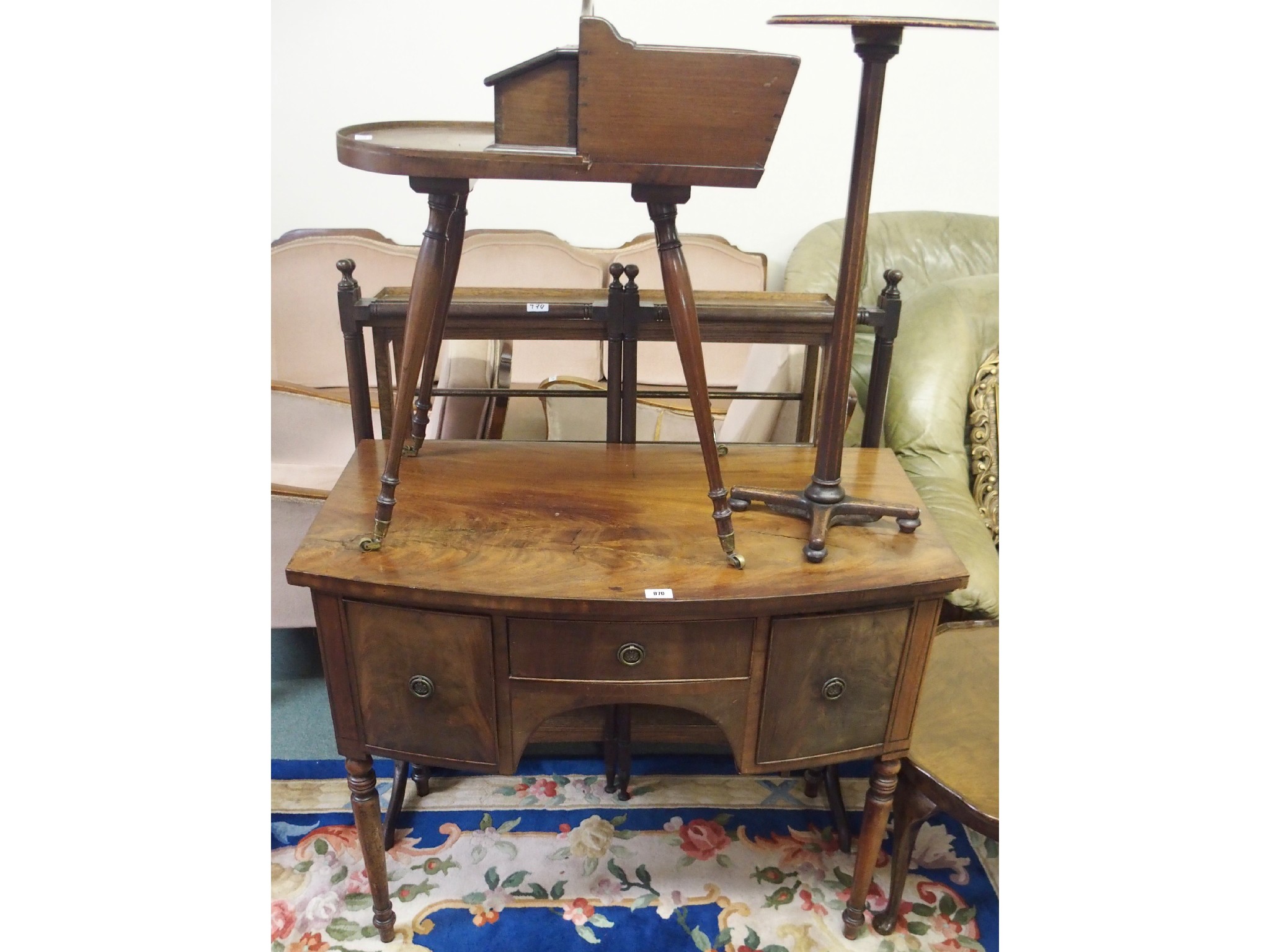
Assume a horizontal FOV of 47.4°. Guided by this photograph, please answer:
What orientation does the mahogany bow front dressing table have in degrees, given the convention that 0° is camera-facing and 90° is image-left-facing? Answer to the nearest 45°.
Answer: approximately 0°

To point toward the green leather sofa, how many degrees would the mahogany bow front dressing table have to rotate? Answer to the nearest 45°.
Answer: approximately 135° to its left
